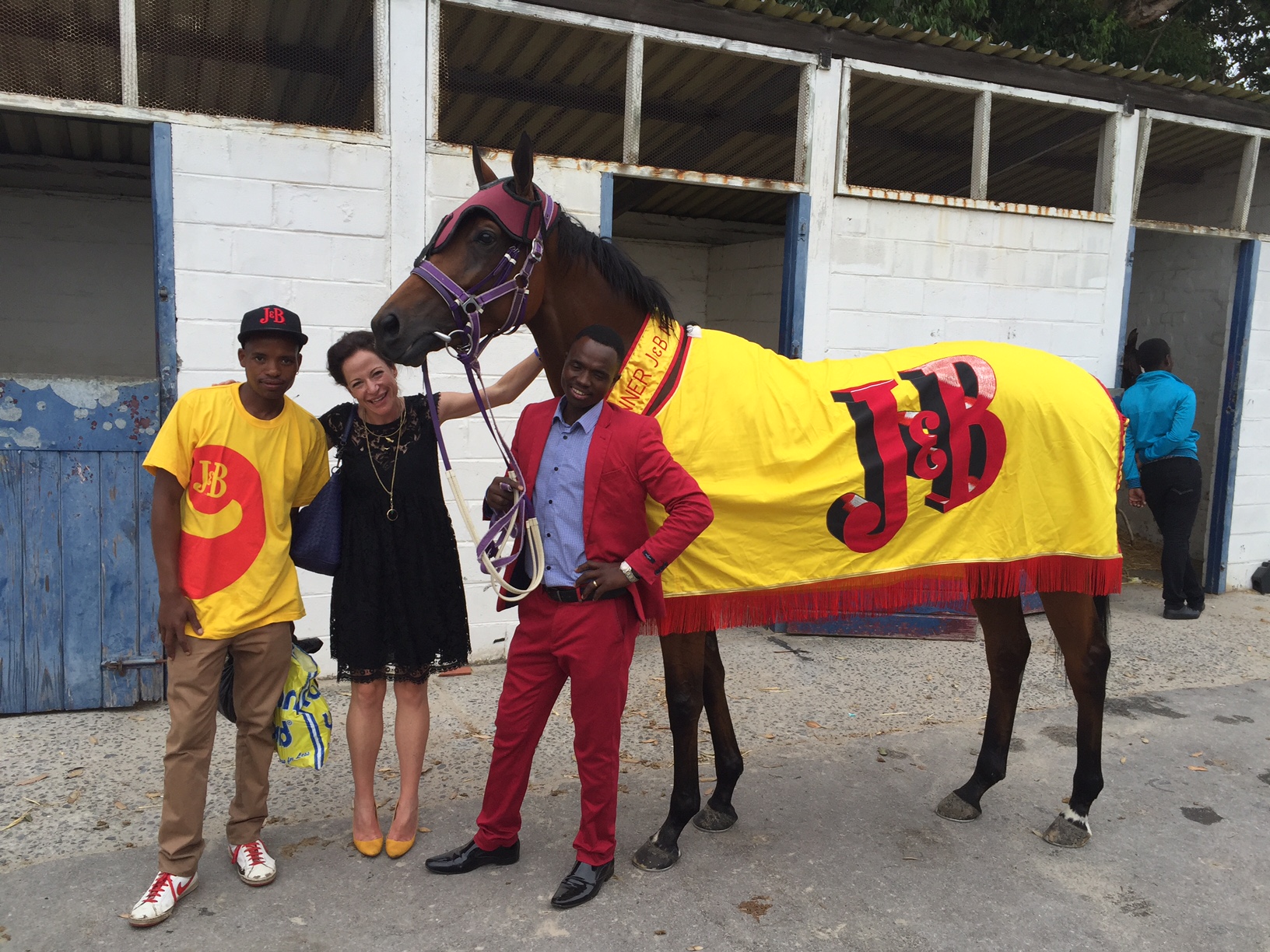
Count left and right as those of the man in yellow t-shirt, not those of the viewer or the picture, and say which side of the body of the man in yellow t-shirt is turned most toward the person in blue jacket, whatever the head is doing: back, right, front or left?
left

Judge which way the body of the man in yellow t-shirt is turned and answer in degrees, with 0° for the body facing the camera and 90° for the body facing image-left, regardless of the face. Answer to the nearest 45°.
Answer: approximately 0°

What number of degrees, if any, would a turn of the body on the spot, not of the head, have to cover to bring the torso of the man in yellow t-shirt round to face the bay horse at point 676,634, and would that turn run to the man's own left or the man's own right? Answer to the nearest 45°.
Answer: approximately 90° to the man's own left

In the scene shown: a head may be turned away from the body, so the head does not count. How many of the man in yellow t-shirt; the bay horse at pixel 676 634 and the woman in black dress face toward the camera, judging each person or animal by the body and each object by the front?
2

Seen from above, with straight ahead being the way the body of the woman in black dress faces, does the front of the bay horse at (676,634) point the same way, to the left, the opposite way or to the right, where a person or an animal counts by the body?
to the right

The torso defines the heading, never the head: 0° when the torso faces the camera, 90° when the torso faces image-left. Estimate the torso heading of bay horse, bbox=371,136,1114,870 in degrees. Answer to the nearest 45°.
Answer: approximately 90°

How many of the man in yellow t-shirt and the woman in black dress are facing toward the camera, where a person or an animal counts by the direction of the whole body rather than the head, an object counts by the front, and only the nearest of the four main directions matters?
2
